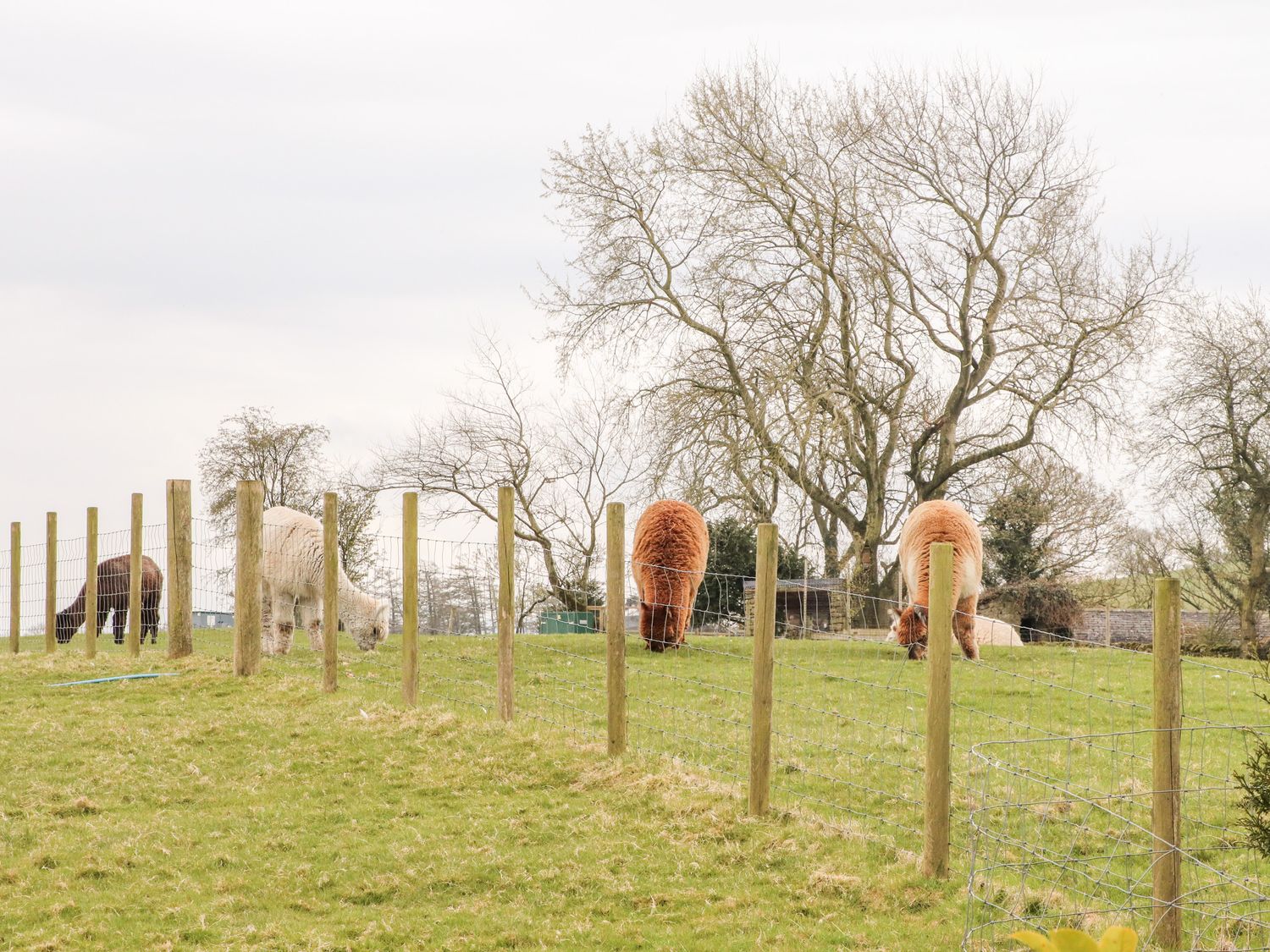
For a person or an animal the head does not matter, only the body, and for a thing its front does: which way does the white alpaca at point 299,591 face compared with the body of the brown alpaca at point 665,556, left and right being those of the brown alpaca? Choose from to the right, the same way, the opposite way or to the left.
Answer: to the left

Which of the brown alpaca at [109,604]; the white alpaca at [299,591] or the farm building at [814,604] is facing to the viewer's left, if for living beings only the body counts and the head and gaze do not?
the brown alpaca

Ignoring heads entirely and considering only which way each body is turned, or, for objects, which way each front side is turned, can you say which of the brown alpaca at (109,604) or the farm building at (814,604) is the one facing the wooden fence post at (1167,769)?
the farm building

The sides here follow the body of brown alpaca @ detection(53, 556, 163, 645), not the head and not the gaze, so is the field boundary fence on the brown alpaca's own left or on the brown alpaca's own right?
on the brown alpaca's own left

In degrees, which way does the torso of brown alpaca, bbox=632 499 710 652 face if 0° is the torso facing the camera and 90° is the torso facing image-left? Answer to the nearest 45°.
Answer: approximately 0°

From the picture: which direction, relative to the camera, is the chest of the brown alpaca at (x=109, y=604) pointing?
to the viewer's left

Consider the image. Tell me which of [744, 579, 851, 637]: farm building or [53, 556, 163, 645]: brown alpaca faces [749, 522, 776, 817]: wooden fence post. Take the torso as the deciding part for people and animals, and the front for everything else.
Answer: the farm building

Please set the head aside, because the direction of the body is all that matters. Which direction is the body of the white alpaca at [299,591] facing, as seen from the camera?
to the viewer's right
